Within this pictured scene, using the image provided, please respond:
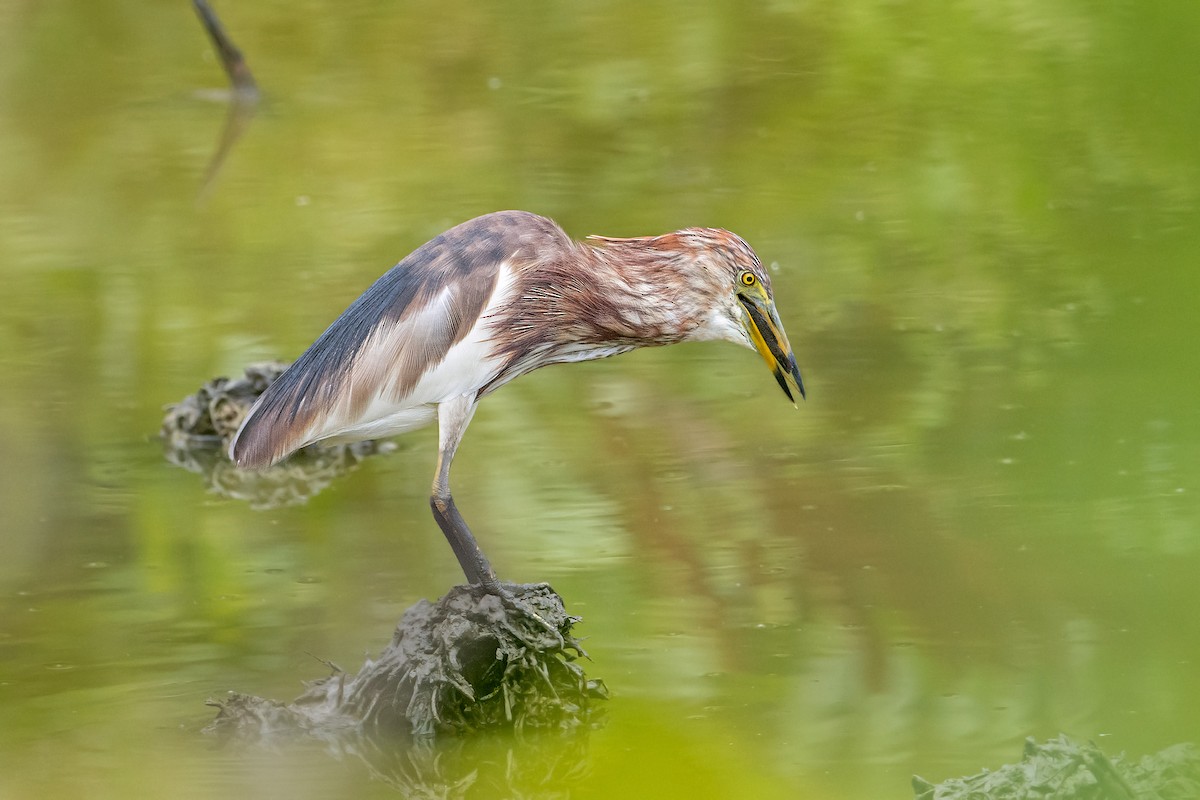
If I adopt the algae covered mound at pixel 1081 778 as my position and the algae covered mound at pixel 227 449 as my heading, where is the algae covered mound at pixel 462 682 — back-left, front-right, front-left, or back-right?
front-left

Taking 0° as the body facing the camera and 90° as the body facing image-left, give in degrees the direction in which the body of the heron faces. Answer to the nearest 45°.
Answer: approximately 270°

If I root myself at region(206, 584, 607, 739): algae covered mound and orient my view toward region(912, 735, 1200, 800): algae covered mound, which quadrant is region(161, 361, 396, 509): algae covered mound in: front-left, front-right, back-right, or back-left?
back-left

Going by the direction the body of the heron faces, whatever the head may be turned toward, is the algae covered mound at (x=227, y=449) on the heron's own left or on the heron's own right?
on the heron's own left

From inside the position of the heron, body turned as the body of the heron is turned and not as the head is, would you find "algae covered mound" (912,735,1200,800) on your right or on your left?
on your right

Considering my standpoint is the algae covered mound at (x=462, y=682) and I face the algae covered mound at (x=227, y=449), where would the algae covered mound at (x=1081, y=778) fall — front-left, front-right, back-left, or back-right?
back-right
